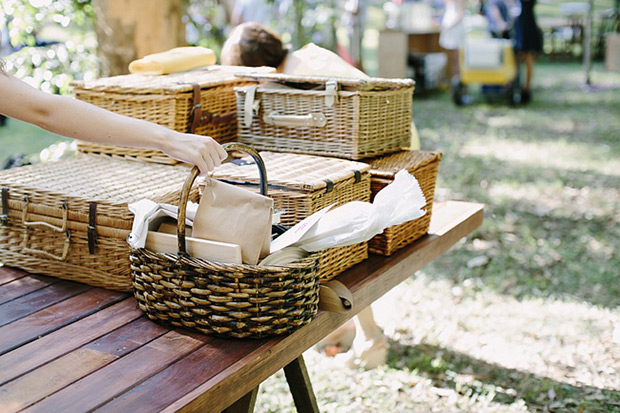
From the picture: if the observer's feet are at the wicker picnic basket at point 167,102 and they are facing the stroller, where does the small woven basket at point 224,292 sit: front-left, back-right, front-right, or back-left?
back-right

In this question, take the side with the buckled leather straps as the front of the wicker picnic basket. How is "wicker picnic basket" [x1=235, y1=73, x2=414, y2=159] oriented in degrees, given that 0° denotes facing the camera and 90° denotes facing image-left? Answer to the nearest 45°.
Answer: approximately 45°

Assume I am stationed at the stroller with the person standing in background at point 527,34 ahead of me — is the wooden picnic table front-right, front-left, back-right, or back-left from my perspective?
back-right

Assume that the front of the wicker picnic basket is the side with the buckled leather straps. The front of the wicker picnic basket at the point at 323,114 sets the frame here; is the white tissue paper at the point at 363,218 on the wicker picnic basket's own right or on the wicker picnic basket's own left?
on the wicker picnic basket's own left

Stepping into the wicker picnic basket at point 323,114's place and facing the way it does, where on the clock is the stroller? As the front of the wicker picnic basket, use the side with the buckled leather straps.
The stroller is roughly at 5 o'clock from the wicker picnic basket.

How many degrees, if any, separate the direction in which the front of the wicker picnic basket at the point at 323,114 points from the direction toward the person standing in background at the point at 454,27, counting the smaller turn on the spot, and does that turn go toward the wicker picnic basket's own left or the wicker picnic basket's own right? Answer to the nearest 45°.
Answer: approximately 135° to the wicker picnic basket's own right

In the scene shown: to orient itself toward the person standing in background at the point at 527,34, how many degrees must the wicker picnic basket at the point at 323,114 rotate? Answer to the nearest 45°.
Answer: approximately 135° to its right

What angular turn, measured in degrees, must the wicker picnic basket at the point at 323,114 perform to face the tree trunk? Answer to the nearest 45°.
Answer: approximately 90° to its right
